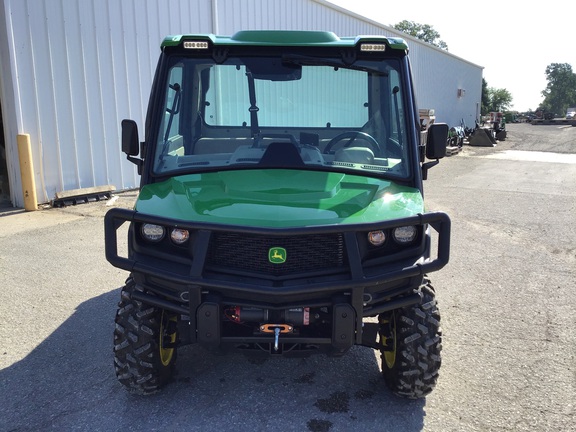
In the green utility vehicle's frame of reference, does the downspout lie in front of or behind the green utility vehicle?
behind

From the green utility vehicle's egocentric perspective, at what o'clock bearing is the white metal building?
The white metal building is roughly at 5 o'clock from the green utility vehicle.

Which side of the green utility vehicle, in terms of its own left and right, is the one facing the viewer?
front
